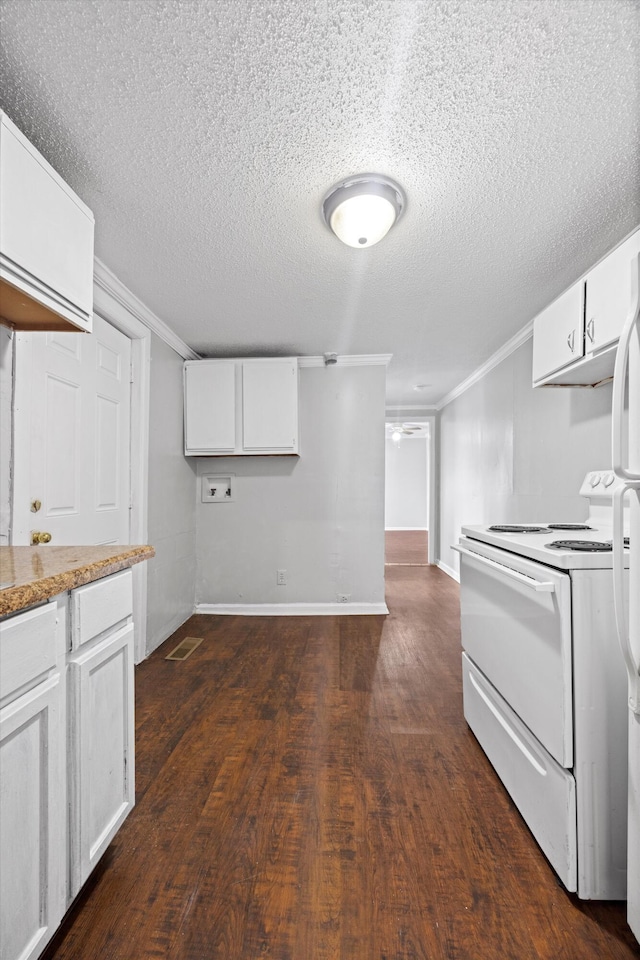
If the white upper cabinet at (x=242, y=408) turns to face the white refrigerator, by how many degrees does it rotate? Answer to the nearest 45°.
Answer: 0° — it already faces it

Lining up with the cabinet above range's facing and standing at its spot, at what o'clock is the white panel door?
The white panel door is roughly at 1 o'clock from the cabinet above range.

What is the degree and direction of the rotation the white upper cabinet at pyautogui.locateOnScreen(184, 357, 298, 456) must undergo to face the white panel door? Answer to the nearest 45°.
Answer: approximately 45° to its right

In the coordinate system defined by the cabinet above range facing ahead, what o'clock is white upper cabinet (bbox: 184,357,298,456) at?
The white upper cabinet is roughly at 2 o'clock from the cabinet above range.

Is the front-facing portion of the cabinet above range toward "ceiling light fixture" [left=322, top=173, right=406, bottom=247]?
yes

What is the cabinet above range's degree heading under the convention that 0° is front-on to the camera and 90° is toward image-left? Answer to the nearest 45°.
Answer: approximately 45°

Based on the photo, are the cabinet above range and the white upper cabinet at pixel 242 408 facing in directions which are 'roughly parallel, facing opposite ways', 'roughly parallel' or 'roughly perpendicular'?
roughly perpendicular

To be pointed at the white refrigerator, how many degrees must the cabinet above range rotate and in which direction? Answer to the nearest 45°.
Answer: approximately 45° to its left
